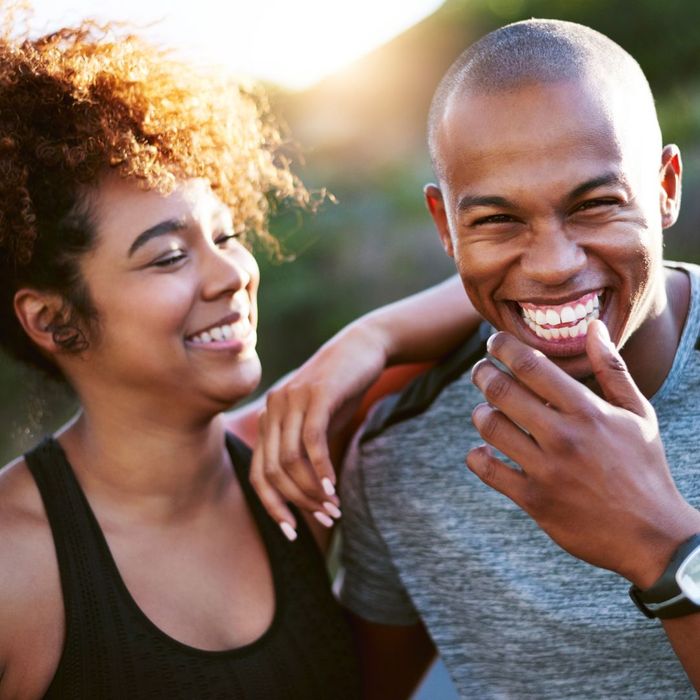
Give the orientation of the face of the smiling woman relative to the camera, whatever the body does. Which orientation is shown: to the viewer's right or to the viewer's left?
to the viewer's right

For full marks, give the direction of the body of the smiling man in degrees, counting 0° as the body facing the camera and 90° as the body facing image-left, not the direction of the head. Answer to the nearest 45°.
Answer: approximately 0°

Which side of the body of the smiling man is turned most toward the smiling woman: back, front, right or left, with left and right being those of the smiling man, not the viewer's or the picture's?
right
